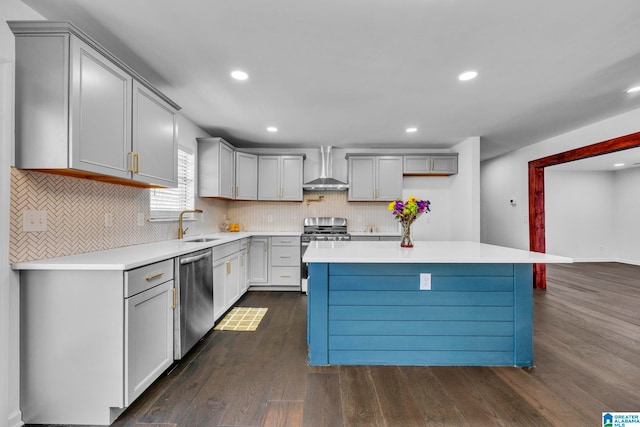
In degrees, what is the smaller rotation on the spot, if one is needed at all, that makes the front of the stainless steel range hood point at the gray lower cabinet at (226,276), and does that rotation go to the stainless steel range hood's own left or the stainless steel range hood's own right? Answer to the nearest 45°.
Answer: approximately 45° to the stainless steel range hood's own right

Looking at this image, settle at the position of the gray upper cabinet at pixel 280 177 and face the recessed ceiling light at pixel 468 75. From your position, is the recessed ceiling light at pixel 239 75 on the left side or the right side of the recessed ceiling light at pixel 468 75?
right

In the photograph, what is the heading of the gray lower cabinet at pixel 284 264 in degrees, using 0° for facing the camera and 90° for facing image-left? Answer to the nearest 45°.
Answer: approximately 0°

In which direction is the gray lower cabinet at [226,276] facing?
to the viewer's right

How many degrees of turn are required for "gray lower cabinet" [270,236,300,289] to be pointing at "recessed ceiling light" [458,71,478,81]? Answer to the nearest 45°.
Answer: approximately 45° to its left

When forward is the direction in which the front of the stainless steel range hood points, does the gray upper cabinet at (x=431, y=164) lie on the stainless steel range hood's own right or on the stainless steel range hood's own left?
on the stainless steel range hood's own left

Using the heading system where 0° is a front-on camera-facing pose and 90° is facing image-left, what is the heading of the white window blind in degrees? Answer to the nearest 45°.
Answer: approximately 315°

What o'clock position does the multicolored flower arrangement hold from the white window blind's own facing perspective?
The multicolored flower arrangement is roughly at 12 o'clock from the white window blind.

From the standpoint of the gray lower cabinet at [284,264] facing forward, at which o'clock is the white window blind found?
The white window blind is roughly at 2 o'clock from the gray lower cabinet.

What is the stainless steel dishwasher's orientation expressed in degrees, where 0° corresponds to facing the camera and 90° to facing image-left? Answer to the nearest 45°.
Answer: approximately 315°

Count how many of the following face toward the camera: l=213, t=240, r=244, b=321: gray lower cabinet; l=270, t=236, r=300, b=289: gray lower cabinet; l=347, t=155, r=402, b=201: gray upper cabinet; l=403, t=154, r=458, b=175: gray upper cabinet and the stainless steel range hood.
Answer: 4
